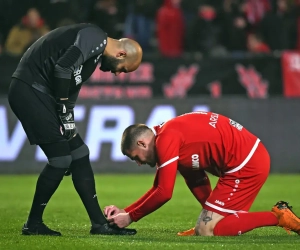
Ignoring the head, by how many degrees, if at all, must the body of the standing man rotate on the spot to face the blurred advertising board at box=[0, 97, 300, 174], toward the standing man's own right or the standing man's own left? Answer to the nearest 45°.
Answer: approximately 90° to the standing man's own left

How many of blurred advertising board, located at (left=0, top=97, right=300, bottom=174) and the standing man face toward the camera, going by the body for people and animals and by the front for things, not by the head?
1

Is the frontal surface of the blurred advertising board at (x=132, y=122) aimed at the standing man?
yes

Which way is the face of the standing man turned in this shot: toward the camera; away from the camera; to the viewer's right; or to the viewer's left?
to the viewer's right

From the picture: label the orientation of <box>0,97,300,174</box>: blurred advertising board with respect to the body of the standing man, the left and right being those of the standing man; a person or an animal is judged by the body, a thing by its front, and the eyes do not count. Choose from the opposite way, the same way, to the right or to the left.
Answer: to the right

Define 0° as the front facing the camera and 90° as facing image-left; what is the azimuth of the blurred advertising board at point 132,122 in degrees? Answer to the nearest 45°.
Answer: approximately 0°

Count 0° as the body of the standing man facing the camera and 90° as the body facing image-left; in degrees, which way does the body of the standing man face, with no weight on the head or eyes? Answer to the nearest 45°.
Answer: approximately 270°
